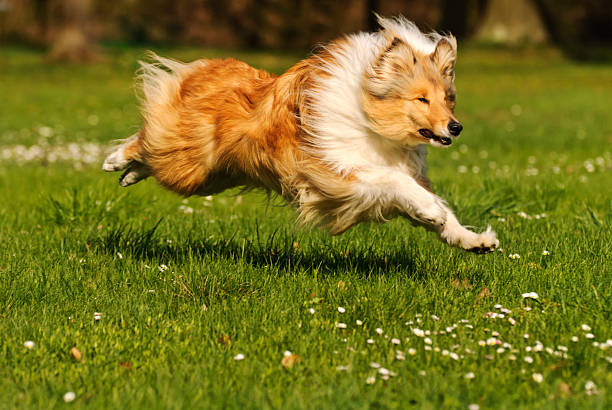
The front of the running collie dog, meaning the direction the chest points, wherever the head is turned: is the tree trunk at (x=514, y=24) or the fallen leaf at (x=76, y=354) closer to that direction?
the tree trunk

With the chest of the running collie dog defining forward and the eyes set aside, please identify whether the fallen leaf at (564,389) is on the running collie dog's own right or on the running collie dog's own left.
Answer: on the running collie dog's own right

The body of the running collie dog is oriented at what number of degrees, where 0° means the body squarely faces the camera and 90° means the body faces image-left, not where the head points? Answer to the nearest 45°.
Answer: approximately 270°

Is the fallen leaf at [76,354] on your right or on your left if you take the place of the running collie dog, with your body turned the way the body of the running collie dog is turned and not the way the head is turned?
on your right

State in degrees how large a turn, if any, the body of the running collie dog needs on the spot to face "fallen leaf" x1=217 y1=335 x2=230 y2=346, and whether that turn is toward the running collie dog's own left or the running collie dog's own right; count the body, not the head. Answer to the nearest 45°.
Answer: approximately 135° to the running collie dog's own right

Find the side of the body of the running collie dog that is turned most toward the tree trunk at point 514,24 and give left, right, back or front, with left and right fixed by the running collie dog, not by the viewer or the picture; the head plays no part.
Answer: left

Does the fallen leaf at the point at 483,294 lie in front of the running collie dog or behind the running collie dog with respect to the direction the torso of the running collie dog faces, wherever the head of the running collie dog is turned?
in front

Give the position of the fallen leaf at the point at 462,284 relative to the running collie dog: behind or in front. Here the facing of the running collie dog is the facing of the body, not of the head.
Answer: in front
